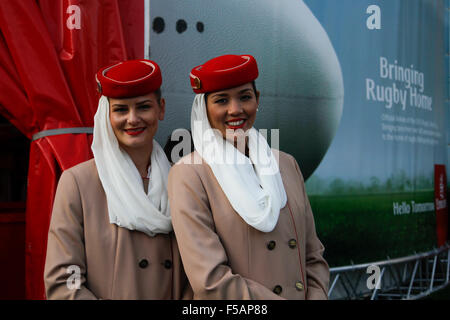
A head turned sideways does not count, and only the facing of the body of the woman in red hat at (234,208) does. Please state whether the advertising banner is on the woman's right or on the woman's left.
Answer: on the woman's left

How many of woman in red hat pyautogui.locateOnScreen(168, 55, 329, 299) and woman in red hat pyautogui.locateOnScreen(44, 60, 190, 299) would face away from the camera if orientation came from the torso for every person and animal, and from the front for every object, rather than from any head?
0

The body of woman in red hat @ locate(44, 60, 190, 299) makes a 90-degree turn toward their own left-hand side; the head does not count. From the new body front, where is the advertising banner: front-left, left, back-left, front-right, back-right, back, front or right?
front

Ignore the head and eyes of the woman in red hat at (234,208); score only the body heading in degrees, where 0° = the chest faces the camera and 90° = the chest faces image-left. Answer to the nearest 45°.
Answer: approximately 315°

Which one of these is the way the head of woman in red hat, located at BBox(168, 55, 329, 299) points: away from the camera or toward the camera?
toward the camera

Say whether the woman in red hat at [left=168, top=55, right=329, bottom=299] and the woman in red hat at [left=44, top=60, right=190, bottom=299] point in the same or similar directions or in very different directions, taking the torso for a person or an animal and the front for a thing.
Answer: same or similar directions

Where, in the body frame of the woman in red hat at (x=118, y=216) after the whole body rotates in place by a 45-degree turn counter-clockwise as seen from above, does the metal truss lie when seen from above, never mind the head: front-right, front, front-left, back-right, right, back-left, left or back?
front-left
